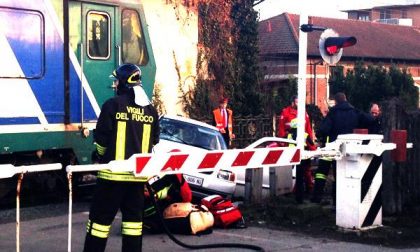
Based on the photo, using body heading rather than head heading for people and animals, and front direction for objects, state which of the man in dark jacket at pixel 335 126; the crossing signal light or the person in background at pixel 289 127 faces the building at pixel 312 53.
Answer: the man in dark jacket

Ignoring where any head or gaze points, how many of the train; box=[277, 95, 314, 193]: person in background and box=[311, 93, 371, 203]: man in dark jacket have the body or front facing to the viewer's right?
1

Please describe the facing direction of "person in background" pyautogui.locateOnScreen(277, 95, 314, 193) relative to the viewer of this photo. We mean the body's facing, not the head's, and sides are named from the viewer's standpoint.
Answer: facing the viewer

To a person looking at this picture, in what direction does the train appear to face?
facing to the right of the viewer

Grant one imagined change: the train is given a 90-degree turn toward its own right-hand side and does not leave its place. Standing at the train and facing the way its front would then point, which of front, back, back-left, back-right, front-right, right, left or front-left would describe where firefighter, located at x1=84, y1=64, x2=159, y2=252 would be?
front

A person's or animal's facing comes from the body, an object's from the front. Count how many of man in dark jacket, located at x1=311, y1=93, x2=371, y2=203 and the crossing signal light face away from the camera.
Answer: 1

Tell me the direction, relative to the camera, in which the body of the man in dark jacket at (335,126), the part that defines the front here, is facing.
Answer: away from the camera

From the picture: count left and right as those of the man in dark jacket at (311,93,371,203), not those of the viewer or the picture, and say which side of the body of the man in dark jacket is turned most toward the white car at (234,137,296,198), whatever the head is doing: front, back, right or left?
left

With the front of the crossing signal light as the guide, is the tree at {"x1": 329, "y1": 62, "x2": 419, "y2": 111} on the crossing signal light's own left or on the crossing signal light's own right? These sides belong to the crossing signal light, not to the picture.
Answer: on the crossing signal light's own left

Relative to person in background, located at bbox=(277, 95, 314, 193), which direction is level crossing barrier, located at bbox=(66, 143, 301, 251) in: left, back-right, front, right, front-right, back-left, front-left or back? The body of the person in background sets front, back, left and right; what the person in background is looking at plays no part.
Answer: front
